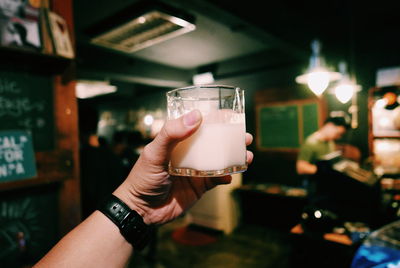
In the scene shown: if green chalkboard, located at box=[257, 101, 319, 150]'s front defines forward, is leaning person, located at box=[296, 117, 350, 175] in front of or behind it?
in front

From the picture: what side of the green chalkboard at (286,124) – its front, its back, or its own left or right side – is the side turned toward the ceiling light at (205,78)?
right

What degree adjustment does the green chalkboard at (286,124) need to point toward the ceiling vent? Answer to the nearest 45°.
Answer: approximately 45° to its right

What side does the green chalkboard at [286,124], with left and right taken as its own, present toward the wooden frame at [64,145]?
front

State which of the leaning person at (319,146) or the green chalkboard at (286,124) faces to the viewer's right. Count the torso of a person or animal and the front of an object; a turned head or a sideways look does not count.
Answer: the leaning person

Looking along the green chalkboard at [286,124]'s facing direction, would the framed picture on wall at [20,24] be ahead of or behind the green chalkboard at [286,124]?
ahead

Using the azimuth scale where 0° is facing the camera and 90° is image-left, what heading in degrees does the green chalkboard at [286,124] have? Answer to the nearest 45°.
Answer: approximately 0°

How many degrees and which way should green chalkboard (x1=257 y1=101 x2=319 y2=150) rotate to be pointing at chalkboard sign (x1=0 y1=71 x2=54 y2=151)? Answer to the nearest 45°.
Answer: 0° — it already faces it

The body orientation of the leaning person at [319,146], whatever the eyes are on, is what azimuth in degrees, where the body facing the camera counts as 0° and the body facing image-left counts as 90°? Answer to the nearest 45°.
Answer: approximately 270°

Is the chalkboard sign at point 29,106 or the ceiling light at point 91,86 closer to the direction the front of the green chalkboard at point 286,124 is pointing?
the chalkboard sign
